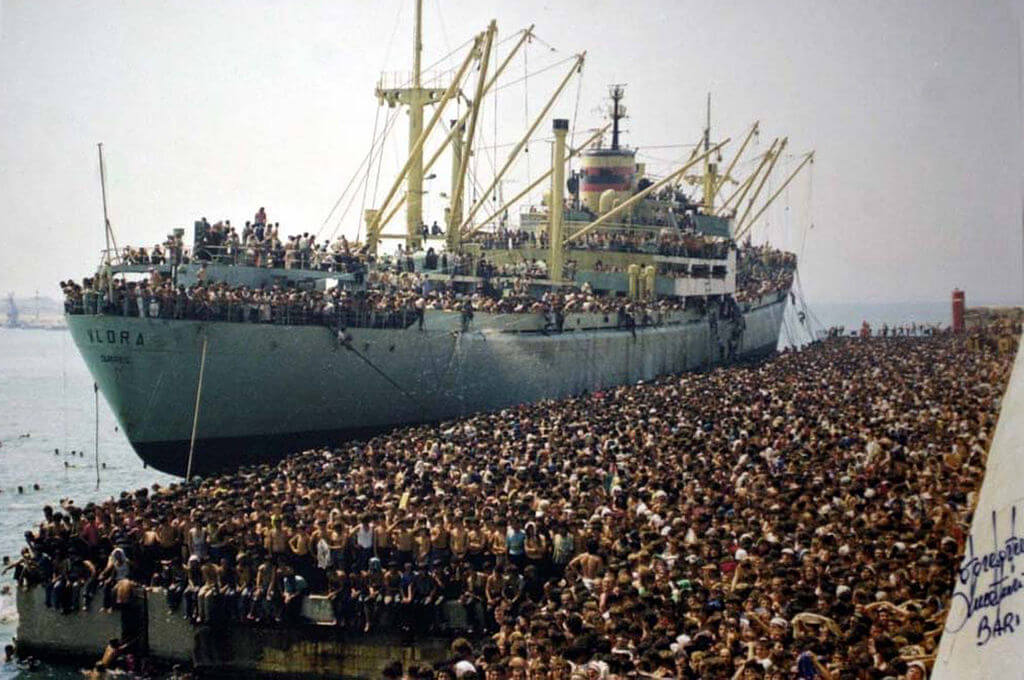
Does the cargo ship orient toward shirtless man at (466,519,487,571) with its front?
no

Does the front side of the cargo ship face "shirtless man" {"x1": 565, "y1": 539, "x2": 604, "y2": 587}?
no

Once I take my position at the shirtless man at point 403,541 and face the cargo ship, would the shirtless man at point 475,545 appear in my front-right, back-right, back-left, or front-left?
back-right

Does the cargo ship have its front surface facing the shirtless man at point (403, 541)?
no
